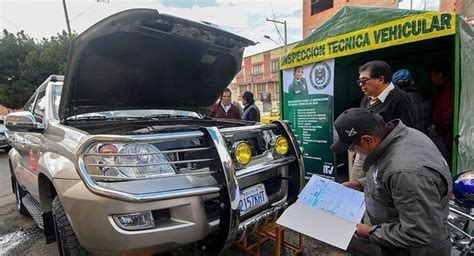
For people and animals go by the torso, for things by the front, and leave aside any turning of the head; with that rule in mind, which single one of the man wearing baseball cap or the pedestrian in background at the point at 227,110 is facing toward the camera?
the pedestrian in background

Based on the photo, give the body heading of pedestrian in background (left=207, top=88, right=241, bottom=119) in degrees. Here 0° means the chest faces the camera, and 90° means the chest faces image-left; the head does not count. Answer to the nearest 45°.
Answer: approximately 0°

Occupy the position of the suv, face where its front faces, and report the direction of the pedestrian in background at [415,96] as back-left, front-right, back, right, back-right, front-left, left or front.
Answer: front-left

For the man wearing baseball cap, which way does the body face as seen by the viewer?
to the viewer's left

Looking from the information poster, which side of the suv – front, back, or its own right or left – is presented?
left

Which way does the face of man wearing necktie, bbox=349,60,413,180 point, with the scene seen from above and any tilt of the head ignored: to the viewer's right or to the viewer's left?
to the viewer's left

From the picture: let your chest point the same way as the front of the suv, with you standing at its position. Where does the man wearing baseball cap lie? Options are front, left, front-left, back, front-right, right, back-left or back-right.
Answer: front

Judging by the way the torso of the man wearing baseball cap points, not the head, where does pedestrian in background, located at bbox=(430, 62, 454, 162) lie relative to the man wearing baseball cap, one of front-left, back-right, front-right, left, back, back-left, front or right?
right

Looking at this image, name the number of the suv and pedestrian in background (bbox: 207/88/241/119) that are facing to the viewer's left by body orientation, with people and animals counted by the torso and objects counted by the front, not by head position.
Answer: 0

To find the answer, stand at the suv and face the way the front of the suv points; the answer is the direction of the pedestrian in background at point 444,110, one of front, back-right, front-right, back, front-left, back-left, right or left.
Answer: front-left

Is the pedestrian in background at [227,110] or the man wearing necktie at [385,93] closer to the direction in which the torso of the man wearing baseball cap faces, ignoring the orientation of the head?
the pedestrian in background

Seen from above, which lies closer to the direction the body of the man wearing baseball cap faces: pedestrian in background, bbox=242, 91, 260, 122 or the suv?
the suv
